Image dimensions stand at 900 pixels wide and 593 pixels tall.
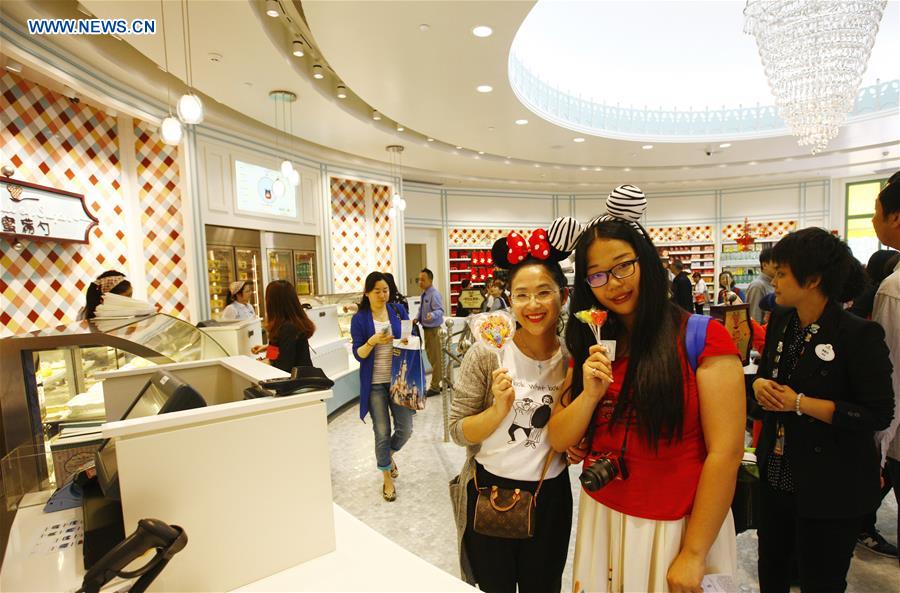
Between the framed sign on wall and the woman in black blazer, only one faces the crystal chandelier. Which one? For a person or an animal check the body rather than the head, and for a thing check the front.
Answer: the framed sign on wall

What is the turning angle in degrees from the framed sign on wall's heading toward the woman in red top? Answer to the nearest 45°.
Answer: approximately 45° to its right

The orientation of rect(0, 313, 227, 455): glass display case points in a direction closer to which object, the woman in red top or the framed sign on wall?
the woman in red top

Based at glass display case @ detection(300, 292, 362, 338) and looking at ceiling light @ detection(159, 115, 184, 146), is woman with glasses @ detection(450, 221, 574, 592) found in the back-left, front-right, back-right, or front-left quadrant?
front-left

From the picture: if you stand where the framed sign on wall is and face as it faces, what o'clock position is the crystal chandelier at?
The crystal chandelier is roughly at 12 o'clock from the framed sign on wall.

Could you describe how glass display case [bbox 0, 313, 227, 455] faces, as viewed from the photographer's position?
facing to the right of the viewer

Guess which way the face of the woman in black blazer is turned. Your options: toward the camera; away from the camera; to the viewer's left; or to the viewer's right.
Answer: to the viewer's left

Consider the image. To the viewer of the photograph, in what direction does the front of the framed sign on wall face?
facing the viewer and to the right of the viewer

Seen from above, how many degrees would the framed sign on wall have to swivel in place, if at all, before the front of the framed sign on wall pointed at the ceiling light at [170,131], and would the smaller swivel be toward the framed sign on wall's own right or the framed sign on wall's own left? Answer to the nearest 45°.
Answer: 0° — it already faces it

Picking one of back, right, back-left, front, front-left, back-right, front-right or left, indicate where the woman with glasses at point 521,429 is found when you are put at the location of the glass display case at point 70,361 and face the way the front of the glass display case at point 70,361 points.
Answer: front-right

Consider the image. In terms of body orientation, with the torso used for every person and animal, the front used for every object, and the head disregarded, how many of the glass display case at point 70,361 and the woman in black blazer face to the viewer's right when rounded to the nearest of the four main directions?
1

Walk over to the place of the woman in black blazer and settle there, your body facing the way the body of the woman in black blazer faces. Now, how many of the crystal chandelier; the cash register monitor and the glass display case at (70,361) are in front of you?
2

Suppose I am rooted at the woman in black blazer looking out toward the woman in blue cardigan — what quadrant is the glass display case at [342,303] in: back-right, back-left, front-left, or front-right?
front-right

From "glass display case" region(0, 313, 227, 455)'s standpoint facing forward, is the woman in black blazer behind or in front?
in front

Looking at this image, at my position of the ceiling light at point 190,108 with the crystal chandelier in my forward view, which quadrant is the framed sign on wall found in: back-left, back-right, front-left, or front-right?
back-left

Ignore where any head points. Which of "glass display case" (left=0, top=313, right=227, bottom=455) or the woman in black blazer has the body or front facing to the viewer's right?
the glass display case

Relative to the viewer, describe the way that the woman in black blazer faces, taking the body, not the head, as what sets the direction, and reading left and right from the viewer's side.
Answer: facing the viewer and to the left of the viewer
